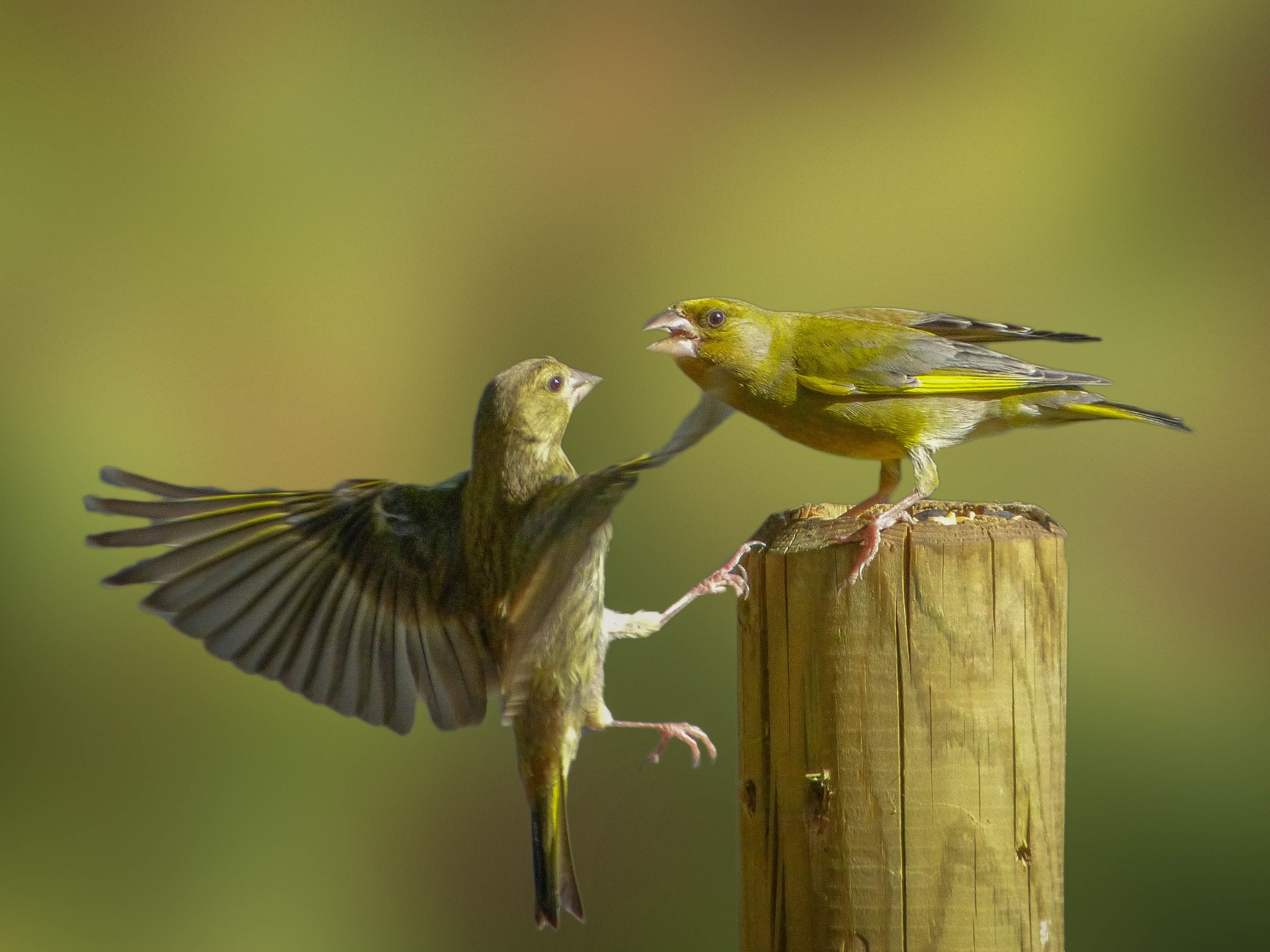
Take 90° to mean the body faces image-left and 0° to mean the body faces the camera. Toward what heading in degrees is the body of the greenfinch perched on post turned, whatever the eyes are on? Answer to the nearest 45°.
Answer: approximately 90°

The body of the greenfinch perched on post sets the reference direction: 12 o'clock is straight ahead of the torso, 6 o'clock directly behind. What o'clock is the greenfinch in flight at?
The greenfinch in flight is roughly at 12 o'clock from the greenfinch perched on post.
